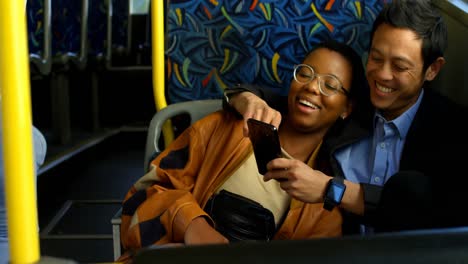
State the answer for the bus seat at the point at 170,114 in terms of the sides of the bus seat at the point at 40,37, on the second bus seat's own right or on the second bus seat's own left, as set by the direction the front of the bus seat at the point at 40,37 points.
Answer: on the second bus seat's own left

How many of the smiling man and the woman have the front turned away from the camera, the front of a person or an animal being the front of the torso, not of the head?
0

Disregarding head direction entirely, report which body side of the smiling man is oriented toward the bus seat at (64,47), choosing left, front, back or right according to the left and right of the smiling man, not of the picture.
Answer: right

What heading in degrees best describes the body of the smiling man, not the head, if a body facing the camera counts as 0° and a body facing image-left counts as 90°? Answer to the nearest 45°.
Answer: approximately 45°

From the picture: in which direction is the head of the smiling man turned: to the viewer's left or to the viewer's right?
to the viewer's left

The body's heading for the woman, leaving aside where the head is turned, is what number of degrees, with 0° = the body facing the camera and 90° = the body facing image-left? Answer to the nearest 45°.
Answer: approximately 0°

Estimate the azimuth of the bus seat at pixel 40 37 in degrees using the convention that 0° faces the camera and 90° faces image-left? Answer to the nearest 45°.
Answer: approximately 45°

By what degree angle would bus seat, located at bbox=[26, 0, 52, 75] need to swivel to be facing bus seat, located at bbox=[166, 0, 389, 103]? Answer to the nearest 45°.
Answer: approximately 45° to its left
